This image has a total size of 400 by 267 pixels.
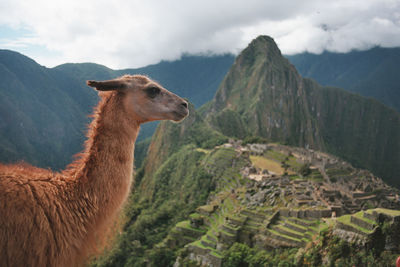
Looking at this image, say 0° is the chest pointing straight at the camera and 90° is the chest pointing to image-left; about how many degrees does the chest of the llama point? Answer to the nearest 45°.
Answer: approximately 270°
